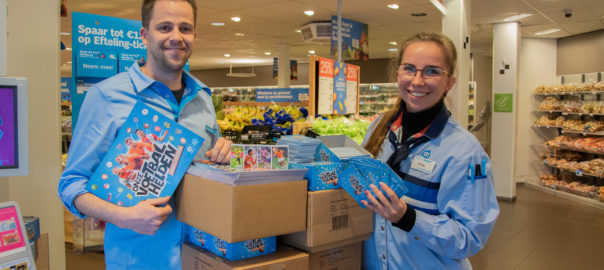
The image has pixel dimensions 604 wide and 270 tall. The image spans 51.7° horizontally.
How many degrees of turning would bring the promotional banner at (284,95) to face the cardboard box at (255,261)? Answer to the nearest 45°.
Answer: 0° — it already faces it

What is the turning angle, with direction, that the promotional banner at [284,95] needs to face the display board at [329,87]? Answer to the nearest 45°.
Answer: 0° — it already faces it

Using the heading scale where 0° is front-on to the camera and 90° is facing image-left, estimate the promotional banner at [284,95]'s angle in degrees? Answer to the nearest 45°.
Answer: approximately 0°

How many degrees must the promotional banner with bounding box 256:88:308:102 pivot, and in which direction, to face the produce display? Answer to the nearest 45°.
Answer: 0° — it already faces it

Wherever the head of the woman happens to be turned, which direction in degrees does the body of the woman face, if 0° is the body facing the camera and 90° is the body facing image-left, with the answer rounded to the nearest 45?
approximately 45°
